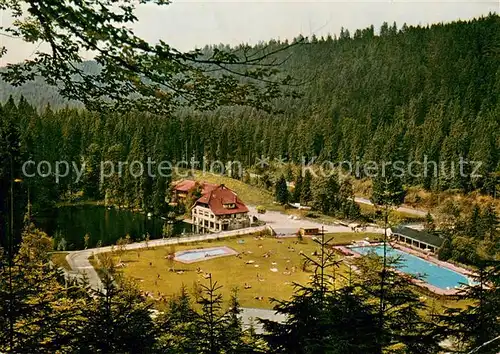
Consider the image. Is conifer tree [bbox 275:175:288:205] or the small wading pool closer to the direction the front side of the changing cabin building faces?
the small wading pool

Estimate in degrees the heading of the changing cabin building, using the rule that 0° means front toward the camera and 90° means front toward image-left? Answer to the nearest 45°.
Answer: approximately 45°

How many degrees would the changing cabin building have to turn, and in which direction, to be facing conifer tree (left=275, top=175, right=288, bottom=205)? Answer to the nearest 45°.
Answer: approximately 90° to its right

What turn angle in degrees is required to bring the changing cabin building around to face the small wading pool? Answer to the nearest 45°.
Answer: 0° — it already faces it
